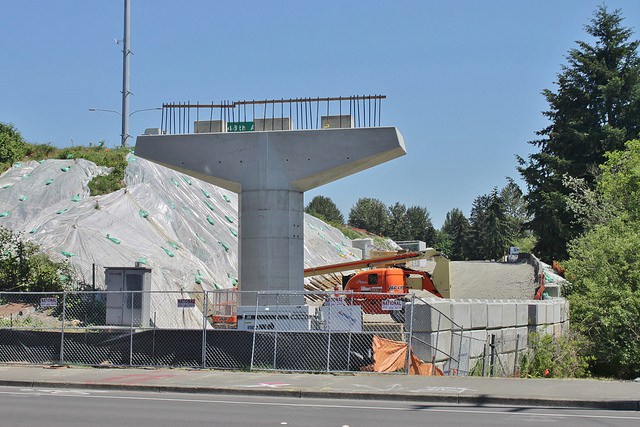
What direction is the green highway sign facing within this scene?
toward the camera

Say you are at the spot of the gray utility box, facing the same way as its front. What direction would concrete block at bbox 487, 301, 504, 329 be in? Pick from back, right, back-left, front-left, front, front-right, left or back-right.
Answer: left

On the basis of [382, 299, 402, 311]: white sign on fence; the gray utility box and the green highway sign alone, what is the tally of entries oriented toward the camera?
3

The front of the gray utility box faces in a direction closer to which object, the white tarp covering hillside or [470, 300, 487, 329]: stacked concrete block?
the stacked concrete block

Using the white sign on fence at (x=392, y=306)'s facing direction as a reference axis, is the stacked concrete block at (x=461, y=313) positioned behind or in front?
behind

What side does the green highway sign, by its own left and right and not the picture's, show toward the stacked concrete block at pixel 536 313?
left

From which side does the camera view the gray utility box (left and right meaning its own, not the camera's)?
front

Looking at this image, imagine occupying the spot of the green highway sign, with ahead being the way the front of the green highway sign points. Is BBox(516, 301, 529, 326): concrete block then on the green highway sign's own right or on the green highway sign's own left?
on the green highway sign's own left

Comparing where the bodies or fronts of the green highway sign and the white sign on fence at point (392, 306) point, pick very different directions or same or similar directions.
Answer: same or similar directions

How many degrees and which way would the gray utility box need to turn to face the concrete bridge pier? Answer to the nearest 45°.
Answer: approximately 90° to its left

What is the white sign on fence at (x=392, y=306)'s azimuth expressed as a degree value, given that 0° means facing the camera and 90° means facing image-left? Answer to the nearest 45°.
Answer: approximately 0°

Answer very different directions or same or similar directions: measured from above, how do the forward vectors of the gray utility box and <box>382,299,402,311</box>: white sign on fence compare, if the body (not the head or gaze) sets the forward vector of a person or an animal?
same or similar directions

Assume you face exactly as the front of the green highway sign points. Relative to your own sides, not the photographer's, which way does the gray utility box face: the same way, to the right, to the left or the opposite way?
the same way

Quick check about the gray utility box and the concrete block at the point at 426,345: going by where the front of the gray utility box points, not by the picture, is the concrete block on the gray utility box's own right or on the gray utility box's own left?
on the gray utility box's own left
